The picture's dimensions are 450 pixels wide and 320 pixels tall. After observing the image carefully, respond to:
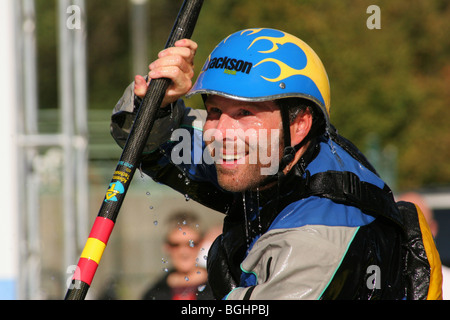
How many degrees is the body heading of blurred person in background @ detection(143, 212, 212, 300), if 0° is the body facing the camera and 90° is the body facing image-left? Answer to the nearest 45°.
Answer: approximately 0°

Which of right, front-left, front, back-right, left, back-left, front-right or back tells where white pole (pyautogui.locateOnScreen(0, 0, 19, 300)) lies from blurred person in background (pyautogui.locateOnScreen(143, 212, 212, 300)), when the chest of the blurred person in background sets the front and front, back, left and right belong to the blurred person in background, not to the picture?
front-right

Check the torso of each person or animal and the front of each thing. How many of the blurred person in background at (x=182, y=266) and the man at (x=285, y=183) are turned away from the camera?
0

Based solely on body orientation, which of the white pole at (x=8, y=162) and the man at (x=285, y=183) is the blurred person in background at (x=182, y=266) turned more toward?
the man

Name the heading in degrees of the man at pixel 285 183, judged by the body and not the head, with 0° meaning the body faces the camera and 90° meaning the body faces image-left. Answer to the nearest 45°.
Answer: approximately 45°

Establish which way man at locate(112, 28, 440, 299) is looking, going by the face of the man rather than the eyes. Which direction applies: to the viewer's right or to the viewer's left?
to the viewer's left

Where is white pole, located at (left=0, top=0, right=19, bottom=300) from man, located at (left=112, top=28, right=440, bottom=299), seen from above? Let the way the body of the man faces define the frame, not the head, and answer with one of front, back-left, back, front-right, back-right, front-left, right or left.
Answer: right

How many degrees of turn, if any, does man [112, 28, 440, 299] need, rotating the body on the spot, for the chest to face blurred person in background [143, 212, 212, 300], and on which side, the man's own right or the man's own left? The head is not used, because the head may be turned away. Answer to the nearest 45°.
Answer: approximately 135° to the man's own right

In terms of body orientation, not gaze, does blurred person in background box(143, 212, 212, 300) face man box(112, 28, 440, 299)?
yes
